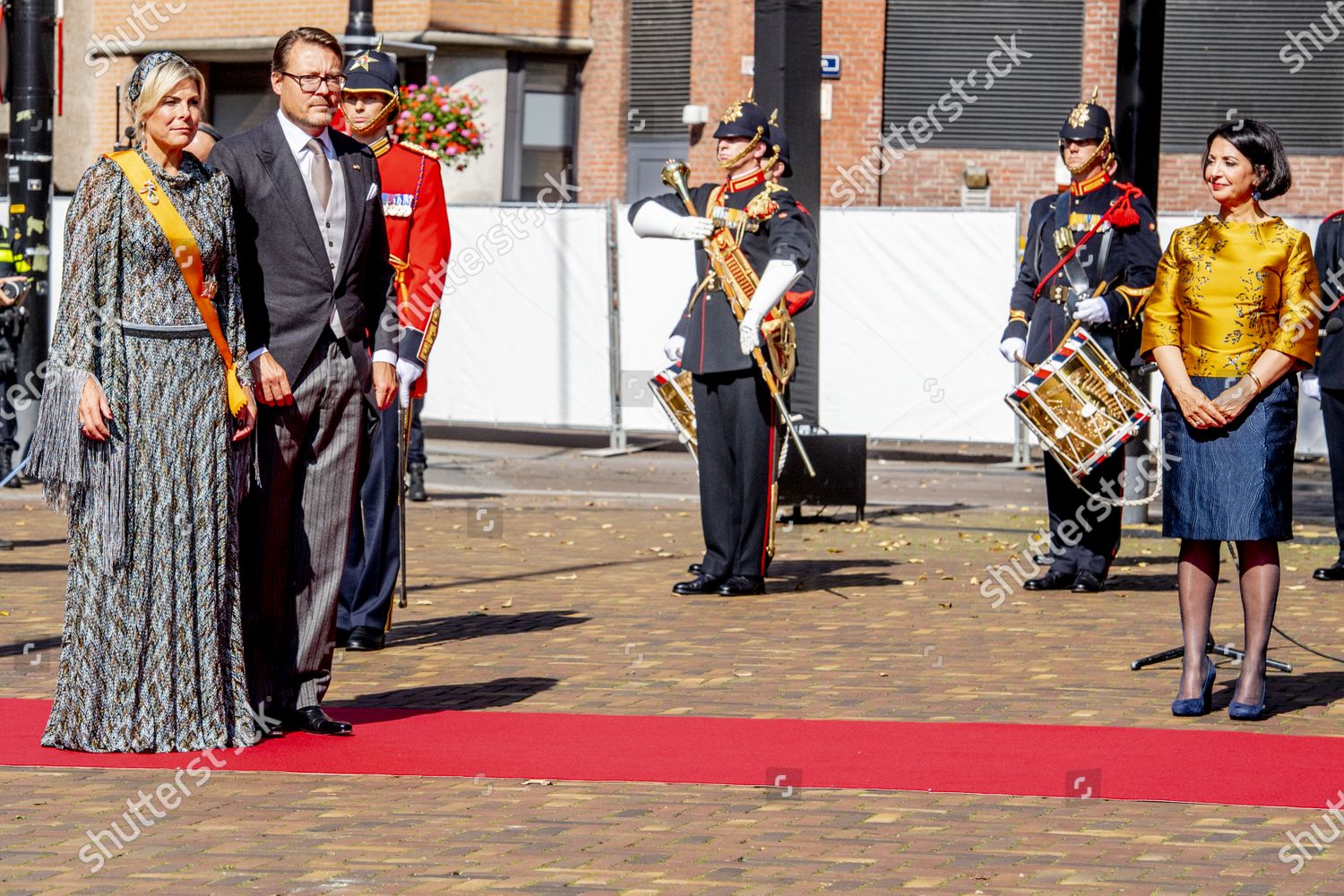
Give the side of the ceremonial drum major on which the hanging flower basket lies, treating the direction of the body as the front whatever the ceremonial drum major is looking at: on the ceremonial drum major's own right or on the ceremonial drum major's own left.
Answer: on the ceremonial drum major's own right

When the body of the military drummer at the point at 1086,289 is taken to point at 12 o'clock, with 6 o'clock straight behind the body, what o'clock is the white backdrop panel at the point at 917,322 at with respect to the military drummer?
The white backdrop panel is roughly at 4 o'clock from the military drummer.

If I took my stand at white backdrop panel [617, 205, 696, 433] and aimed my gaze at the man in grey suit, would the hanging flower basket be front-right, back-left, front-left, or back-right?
back-right

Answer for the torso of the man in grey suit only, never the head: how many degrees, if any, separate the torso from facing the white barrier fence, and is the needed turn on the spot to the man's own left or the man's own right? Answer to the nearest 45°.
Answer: approximately 135° to the man's own left

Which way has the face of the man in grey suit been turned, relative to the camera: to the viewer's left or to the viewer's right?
to the viewer's right

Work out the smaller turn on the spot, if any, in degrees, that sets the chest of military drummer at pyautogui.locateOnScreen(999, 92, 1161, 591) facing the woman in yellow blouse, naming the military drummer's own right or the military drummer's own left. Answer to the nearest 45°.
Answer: approximately 45° to the military drummer's own left

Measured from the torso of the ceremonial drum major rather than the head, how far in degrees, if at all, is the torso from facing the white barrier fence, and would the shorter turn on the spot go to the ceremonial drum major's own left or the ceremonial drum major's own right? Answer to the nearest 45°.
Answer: approximately 135° to the ceremonial drum major's own right

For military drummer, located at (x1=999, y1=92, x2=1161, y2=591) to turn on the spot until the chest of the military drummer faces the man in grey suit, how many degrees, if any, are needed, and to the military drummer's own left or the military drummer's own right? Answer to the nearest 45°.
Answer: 0° — they already face them

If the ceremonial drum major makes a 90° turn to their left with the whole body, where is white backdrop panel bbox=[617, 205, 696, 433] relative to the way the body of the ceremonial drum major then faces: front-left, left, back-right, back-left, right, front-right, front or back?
back-left

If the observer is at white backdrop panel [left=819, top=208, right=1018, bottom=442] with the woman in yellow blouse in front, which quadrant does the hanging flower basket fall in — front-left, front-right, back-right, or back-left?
back-right

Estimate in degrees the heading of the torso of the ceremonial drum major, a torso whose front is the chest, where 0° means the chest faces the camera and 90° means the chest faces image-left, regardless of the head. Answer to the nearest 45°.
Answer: approximately 45°
